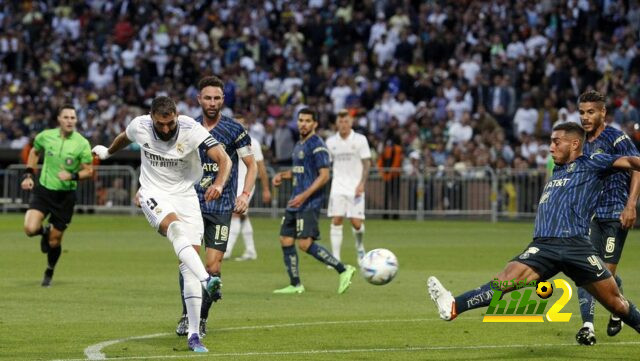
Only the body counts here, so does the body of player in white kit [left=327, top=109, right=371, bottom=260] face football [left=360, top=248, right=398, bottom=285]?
yes

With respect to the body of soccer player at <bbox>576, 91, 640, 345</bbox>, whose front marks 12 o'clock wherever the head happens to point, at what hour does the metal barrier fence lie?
The metal barrier fence is roughly at 4 o'clock from the soccer player.

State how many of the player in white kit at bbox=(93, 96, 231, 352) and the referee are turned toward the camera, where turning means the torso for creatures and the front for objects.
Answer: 2

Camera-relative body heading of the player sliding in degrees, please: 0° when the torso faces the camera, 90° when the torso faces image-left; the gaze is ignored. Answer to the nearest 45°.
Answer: approximately 45°

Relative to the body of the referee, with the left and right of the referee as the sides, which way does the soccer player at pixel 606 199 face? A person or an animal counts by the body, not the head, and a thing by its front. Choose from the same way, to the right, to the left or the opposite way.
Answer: to the right

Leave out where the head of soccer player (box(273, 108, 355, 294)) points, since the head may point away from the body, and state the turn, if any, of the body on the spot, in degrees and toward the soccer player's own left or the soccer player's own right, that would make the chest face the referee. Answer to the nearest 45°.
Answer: approximately 45° to the soccer player's own right

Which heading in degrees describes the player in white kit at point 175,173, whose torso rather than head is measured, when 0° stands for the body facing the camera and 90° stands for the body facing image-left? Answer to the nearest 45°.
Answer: approximately 0°

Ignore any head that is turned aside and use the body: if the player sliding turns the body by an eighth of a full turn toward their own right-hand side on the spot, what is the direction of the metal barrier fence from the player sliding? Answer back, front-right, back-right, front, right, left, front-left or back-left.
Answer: right

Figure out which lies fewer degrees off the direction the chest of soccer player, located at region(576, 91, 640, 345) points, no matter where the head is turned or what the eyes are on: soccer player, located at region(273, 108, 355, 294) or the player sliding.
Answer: the player sliding

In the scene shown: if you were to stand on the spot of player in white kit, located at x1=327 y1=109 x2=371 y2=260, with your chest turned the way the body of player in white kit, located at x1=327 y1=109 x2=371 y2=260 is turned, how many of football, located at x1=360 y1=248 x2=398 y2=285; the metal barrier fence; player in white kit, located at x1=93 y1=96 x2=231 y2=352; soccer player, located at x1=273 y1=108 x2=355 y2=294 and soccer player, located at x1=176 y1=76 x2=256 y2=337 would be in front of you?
4
